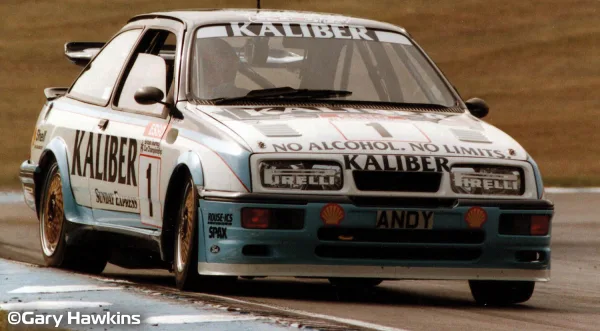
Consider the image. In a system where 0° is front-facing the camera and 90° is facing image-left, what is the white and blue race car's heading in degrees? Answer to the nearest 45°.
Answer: approximately 315°
